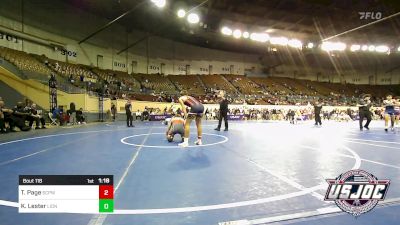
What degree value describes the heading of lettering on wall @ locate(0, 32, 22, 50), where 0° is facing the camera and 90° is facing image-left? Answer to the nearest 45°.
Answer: approximately 315°

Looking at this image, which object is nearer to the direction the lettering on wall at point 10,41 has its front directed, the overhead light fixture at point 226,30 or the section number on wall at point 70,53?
the overhead light fixture

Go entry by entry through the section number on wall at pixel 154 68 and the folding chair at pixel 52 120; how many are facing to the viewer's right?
1

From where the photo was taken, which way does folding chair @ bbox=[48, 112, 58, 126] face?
to the viewer's right

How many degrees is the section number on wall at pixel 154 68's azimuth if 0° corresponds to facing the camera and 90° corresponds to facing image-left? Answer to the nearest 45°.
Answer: approximately 0°

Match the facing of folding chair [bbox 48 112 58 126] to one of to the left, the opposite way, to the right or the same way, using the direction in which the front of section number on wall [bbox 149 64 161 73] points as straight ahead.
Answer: to the left

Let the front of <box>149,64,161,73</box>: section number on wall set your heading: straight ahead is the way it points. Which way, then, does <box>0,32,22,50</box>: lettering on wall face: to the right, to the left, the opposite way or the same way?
to the left
